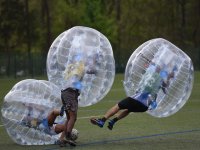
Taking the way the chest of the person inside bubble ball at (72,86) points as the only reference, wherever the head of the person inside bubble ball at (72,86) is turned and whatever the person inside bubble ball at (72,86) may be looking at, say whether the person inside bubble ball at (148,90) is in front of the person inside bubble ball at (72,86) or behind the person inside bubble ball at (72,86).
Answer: in front
